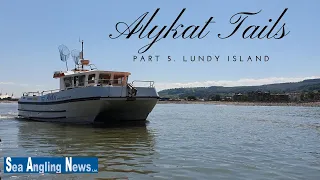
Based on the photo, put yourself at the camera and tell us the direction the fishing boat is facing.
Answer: facing the viewer and to the right of the viewer
